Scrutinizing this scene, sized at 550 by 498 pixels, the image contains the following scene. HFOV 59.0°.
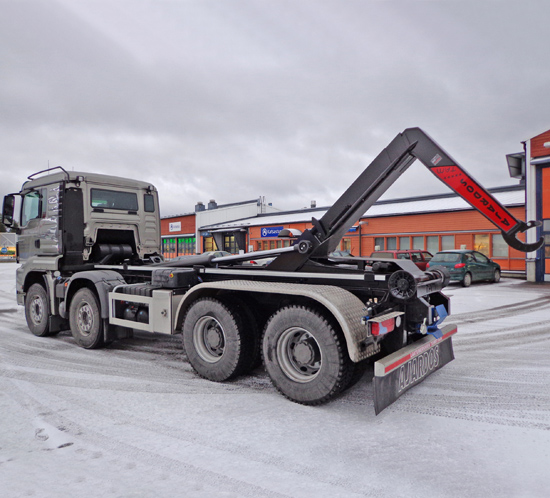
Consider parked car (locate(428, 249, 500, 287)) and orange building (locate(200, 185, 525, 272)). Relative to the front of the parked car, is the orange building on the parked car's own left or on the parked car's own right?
on the parked car's own left

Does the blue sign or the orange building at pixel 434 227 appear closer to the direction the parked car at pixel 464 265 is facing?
the orange building

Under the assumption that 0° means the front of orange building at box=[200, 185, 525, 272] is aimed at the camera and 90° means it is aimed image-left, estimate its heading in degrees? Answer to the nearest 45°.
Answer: approximately 45°

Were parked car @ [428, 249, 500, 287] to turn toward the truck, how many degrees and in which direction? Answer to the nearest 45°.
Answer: approximately 135° to its right

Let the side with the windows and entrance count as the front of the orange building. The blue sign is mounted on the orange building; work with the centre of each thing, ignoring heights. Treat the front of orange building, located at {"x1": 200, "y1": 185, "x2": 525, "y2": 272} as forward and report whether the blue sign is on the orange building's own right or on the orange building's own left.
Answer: on the orange building's own right

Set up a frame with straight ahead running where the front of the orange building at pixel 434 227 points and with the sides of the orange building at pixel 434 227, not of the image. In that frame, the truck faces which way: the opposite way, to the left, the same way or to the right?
to the right

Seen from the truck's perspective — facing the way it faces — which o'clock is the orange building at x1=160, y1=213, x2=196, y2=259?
The orange building is roughly at 1 o'clock from the truck.

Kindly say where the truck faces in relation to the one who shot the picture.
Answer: facing away from the viewer and to the left of the viewer

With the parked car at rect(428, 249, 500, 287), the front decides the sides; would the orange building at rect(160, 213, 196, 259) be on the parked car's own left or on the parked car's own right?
on the parked car's own left

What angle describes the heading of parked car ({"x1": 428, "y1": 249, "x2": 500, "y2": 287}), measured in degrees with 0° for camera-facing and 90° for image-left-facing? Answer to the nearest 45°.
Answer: approximately 225°
